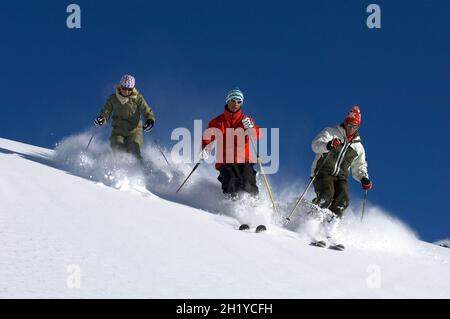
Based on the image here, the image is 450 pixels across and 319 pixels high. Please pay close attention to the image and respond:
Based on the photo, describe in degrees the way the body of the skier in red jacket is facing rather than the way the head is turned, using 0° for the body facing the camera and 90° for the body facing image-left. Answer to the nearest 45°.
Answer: approximately 0°

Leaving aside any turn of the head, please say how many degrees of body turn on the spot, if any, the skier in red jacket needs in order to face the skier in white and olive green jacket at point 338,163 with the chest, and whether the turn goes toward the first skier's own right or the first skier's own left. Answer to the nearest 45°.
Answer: approximately 90° to the first skier's own left

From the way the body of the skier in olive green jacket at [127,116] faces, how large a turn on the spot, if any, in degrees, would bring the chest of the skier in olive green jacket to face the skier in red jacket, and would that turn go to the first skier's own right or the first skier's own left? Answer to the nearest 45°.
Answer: approximately 45° to the first skier's own left

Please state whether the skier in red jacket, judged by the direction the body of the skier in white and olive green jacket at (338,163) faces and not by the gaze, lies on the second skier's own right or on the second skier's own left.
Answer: on the second skier's own right

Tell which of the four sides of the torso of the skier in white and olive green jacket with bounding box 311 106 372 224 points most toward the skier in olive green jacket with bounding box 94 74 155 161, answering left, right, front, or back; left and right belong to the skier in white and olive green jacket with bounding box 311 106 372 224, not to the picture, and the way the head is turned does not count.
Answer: right

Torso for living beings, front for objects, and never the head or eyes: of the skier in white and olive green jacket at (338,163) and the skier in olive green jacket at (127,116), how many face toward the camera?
2

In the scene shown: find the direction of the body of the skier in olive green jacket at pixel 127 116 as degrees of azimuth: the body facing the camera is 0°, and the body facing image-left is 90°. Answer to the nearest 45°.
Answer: approximately 0°
